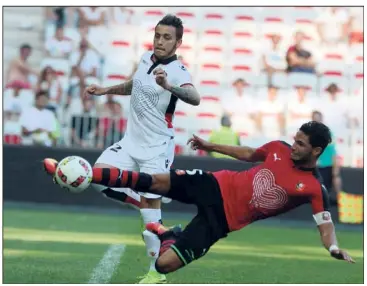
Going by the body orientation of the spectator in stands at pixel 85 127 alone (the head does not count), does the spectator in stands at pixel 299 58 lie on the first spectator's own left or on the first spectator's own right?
on the first spectator's own left

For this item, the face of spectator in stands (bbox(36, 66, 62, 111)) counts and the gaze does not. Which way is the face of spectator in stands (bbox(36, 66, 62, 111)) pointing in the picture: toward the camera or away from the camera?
toward the camera

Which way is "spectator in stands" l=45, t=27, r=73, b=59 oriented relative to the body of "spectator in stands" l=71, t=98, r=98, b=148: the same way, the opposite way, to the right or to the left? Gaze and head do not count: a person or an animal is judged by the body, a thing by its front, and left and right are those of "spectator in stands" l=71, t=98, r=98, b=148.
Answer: the same way

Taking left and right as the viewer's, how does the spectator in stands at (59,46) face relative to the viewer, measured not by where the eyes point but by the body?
facing the viewer

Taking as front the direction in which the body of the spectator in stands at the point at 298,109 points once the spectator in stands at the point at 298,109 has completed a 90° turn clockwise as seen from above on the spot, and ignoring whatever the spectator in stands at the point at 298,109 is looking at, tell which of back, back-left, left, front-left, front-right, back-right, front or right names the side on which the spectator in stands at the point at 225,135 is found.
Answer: front-left

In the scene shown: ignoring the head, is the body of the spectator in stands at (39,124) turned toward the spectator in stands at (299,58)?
no

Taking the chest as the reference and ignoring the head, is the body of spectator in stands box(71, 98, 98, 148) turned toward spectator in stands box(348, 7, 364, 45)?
no

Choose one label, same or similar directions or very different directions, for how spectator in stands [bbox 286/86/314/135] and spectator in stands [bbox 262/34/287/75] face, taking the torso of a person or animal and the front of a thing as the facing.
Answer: same or similar directions

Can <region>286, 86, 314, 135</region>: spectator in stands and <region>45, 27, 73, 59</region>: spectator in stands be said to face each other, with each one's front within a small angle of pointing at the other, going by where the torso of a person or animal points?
no

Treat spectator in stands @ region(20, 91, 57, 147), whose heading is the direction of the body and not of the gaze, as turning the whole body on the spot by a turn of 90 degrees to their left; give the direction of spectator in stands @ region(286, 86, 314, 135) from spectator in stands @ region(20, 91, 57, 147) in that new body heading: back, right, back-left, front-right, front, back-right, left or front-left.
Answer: front

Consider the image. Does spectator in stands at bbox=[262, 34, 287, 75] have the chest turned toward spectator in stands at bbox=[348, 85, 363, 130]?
no

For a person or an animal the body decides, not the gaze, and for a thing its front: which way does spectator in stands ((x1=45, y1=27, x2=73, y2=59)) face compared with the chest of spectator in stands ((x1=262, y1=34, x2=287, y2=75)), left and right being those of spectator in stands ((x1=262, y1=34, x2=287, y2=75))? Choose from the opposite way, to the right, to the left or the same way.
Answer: the same way

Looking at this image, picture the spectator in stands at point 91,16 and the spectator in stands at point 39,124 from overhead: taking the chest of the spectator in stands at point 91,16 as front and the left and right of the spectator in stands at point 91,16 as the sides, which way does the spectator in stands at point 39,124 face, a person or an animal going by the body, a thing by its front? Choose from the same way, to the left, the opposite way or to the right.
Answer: the same way

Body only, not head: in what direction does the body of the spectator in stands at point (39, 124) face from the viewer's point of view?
toward the camera
